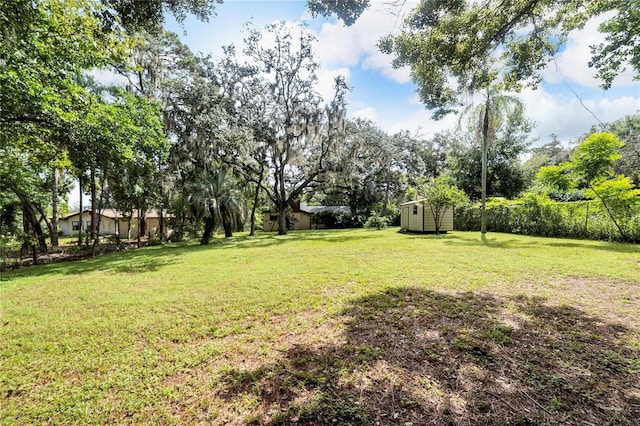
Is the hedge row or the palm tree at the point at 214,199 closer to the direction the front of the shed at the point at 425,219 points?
the palm tree

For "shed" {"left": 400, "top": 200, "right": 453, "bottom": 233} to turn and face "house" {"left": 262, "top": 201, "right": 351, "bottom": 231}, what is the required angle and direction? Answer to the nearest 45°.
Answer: approximately 90° to its right

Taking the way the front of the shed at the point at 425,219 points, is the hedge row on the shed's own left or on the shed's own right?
on the shed's own left

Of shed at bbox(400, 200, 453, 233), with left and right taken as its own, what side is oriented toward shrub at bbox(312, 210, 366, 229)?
right

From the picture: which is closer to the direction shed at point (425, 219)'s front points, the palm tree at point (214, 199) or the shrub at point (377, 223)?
the palm tree

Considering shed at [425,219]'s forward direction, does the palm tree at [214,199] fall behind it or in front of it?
in front

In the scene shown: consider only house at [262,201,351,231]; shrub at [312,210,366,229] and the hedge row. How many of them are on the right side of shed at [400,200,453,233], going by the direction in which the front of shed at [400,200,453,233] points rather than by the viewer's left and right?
2

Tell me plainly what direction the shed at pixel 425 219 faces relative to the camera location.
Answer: facing the viewer and to the left of the viewer
